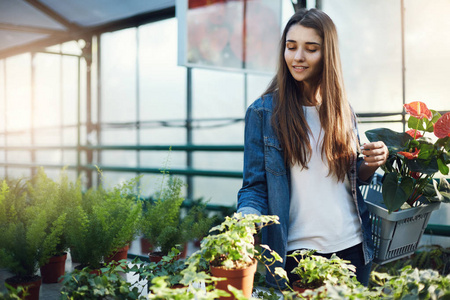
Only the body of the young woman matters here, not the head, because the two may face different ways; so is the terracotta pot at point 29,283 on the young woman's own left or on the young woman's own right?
on the young woman's own right

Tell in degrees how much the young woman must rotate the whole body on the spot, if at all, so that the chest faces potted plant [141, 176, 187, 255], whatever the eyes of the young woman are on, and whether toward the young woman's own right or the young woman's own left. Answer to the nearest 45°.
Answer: approximately 135° to the young woman's own right

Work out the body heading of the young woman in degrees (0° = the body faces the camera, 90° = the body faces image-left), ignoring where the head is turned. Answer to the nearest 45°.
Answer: approximately 0°

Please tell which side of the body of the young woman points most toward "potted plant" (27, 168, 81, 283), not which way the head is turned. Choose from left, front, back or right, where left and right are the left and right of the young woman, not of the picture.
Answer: right

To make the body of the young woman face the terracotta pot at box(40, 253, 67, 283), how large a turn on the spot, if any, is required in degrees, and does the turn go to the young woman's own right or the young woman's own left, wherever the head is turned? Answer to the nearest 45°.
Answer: approximately 90° to the young woman's own right
